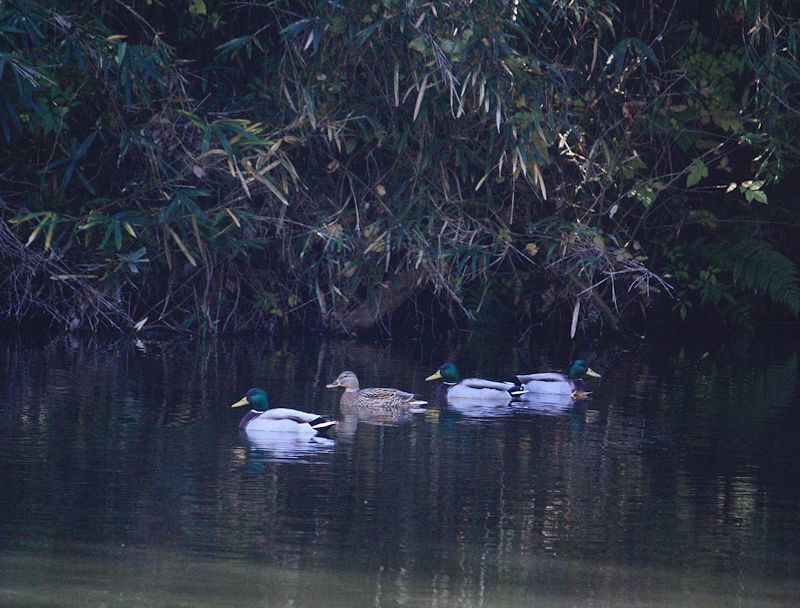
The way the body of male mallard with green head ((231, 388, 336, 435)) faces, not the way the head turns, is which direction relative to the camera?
to the viewer's left

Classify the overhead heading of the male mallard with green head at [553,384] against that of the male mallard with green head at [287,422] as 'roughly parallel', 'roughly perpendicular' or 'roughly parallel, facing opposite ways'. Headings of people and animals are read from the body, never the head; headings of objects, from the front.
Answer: roughly parallel, facing opposite ways

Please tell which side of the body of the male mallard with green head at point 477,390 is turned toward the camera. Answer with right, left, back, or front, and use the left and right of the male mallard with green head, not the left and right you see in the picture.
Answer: left

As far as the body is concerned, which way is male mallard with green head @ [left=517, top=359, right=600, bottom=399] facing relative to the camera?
to the viewer's right

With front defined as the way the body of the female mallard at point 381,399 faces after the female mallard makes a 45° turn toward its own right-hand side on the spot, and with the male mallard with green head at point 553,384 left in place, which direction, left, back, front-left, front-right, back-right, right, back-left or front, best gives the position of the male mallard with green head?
right

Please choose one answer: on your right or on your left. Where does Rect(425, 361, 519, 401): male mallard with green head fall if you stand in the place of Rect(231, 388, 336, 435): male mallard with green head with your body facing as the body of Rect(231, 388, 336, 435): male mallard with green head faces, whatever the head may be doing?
on your right

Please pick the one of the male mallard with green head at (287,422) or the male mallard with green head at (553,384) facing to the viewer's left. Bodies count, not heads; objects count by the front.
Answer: the male mallard with green head at (287,422)

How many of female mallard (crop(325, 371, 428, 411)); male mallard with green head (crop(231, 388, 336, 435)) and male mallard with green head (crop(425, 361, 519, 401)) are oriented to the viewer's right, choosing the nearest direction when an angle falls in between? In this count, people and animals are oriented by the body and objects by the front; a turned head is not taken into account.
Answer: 0

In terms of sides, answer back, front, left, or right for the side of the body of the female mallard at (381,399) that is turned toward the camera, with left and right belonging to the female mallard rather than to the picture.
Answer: left

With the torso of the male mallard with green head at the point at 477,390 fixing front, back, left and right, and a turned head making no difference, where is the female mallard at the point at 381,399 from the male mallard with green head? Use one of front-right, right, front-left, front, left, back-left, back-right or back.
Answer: front-left

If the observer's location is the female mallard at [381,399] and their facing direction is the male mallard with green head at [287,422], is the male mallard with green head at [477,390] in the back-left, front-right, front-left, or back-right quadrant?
back-left

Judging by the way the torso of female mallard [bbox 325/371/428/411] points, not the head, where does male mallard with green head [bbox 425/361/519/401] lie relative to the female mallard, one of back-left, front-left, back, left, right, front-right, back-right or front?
back-right

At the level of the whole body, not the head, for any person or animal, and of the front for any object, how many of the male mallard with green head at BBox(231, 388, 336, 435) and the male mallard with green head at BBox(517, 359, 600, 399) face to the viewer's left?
1
